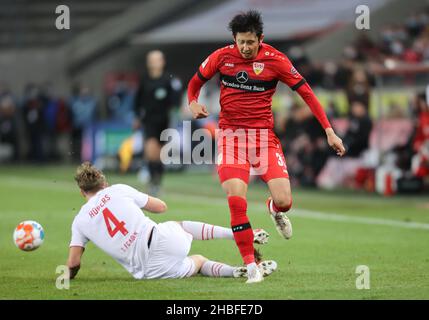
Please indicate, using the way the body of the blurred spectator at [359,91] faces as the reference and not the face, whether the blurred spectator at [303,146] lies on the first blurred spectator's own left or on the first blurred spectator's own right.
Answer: on the first blurred spectator's own right

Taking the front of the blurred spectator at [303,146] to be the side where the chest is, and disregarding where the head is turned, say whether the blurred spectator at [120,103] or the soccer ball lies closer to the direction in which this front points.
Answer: the soccer ball

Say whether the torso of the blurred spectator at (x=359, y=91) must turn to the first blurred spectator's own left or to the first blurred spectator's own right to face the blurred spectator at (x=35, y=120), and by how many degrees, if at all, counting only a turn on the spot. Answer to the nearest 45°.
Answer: approximately 135° to the first blurred spectator's own right

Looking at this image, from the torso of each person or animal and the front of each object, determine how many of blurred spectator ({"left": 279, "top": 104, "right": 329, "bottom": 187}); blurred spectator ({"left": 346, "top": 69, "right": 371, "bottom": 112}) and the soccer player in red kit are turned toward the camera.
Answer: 3

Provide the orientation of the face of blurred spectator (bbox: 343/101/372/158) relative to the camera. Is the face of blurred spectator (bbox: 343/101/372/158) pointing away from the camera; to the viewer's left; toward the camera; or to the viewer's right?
toward the camera

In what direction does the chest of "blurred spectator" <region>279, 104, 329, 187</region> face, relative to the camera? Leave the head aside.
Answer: toward the camera

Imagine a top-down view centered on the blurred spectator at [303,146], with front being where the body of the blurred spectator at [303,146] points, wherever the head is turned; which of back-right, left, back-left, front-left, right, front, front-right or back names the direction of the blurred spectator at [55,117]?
back-right

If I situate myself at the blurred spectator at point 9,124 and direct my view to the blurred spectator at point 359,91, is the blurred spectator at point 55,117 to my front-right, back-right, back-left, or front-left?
front-left

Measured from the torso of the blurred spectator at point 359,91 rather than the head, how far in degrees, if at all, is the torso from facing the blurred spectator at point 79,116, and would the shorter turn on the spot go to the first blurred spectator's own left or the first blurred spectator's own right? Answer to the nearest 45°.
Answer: approximately 135° to the first blurred spectator's own right

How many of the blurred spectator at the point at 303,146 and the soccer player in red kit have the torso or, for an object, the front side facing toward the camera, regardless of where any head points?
2

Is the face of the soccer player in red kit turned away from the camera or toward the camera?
toward the camera

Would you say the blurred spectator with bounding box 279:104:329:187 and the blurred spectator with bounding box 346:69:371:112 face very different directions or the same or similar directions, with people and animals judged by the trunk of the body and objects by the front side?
same or similar directions
